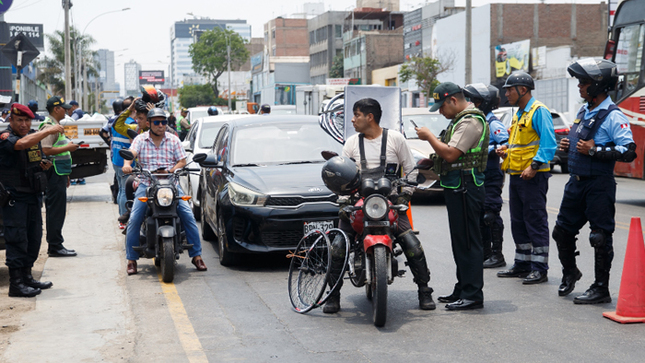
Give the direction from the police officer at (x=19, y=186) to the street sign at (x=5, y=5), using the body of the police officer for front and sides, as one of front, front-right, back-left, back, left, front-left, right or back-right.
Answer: back-left

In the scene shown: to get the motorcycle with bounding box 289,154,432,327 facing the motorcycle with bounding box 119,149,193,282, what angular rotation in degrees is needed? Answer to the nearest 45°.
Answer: approximately 135° to its right

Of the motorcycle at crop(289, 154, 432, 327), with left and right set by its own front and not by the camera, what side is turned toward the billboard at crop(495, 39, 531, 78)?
back

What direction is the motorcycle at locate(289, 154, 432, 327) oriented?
toward the camera

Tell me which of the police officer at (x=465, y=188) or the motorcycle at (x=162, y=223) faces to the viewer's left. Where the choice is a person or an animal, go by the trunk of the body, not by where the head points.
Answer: the police officer

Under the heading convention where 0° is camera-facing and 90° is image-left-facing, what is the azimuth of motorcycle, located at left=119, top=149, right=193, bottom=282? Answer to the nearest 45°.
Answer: approximately 0°

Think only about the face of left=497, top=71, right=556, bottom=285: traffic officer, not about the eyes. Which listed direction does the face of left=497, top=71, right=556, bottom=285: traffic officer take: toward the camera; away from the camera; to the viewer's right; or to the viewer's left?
to the viewer's left

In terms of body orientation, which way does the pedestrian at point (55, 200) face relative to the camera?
to the viewer's right

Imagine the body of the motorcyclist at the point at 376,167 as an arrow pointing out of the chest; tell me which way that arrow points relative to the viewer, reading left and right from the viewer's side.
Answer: facing the viewer

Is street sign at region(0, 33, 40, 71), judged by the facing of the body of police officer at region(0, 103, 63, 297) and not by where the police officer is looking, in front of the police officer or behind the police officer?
behind
